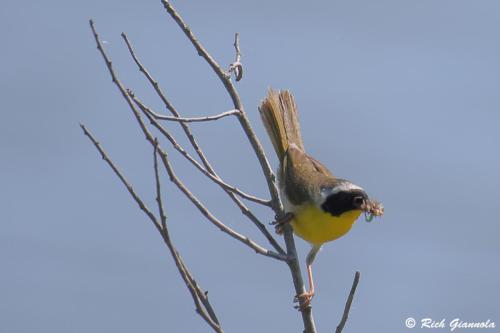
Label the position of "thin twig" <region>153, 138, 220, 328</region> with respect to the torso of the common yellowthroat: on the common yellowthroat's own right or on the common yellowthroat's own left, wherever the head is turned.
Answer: on the common yellowthroat's own right

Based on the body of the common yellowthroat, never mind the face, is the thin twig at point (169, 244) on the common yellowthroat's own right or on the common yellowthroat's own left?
on the common yellowthroat's own right

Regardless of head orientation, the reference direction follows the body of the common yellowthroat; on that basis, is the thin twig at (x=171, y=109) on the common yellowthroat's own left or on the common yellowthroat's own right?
on the common yellowthroat's own right
